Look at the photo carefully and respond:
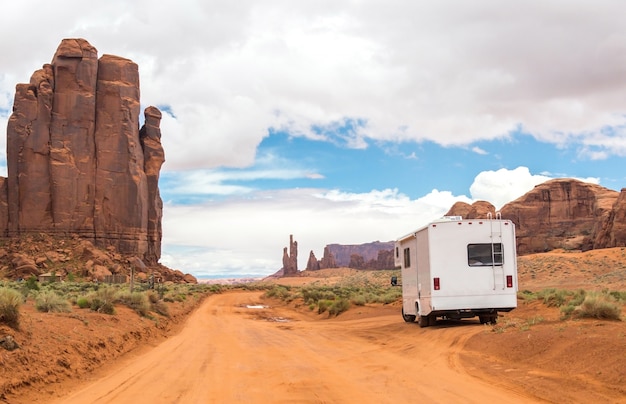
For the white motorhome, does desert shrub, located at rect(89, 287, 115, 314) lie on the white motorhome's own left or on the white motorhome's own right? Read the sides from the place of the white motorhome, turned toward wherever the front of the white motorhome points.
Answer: on the white motorhome's own left

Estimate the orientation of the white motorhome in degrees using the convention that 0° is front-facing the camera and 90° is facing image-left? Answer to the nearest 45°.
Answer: approximately 180°

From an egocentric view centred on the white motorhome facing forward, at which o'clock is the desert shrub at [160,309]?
The desert shrub is roughly at 10 o'clock from the white motorhome.

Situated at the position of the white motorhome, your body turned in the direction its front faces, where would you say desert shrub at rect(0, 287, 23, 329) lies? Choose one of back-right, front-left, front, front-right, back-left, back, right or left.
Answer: back-left

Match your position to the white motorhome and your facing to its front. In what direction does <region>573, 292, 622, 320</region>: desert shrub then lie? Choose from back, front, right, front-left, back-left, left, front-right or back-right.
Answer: back-right
